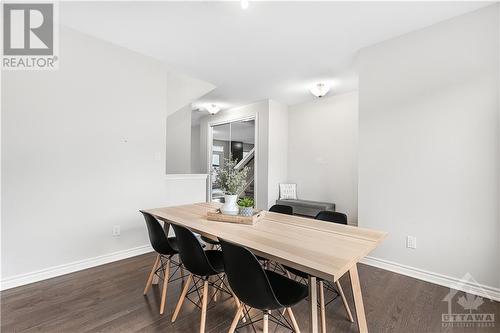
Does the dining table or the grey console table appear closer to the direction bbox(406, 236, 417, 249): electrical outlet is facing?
the dining table

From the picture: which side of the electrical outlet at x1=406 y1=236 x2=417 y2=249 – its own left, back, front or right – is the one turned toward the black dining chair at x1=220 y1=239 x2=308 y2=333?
front

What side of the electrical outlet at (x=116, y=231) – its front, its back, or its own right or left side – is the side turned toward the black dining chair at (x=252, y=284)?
front

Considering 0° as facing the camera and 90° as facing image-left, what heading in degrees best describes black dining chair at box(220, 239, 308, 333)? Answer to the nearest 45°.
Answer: approximately 225°

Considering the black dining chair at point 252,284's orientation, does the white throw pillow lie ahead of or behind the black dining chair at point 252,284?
ahead

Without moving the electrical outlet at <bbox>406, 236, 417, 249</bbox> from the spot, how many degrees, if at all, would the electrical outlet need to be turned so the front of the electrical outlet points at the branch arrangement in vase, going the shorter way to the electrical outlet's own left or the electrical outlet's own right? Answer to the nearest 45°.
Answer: approximately 45° to the electrical outlet's own right

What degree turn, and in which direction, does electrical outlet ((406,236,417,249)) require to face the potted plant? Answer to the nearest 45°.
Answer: approximately 45° to its right

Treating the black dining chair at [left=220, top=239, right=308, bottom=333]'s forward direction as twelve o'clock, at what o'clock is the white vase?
The white vase is roughly at 10 o'clock from the black dining chair.

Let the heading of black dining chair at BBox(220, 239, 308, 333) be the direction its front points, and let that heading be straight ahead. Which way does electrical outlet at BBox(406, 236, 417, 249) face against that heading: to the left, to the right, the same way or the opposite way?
the opposite way
